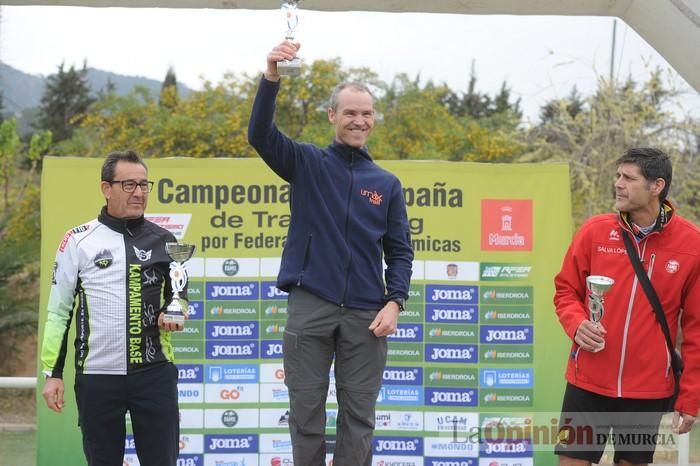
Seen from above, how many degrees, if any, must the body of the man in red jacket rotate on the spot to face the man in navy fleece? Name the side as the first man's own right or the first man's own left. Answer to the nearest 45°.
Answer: approximately 45° to the first man's own right

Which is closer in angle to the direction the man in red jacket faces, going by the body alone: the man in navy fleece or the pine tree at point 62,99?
the man in navy fleece

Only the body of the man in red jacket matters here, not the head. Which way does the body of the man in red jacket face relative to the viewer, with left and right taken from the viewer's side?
facing the viewer

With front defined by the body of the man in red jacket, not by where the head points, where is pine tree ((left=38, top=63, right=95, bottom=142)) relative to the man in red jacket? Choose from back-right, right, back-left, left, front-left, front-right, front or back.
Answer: back-right
